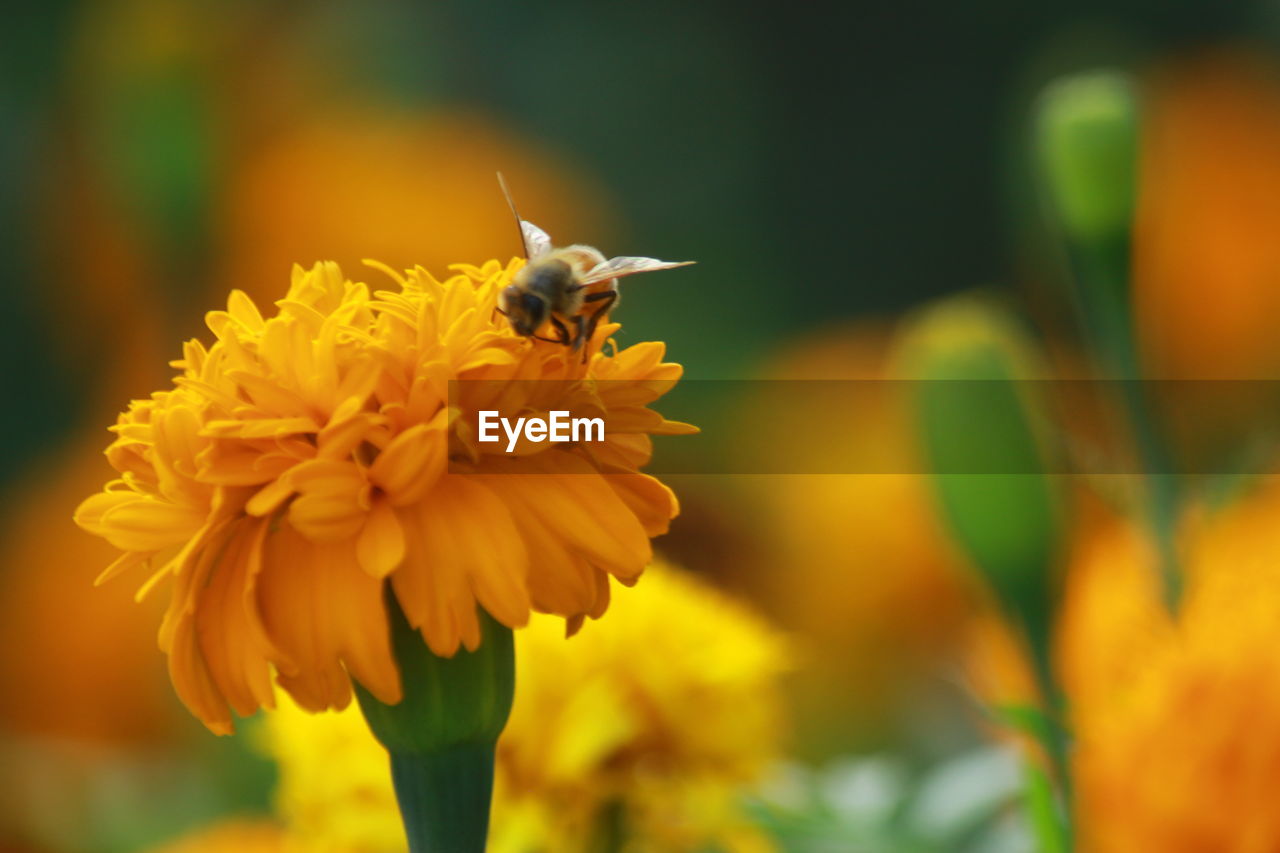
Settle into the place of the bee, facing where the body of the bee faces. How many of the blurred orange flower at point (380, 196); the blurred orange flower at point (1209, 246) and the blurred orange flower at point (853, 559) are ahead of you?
0

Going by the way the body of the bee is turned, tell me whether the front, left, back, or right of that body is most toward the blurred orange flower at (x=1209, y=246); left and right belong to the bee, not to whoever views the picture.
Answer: back

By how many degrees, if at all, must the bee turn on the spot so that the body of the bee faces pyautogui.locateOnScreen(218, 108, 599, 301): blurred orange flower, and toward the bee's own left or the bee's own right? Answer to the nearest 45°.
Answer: approximately 135° to the bee's own right

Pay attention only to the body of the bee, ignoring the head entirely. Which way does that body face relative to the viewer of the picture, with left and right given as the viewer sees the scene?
facing the viewer and to the left of the viewer

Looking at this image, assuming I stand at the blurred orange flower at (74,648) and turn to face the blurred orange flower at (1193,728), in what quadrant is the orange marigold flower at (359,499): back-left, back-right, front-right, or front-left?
front-right

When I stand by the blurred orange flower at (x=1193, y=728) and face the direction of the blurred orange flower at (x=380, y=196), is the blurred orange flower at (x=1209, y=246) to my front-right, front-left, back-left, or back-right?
front-right
